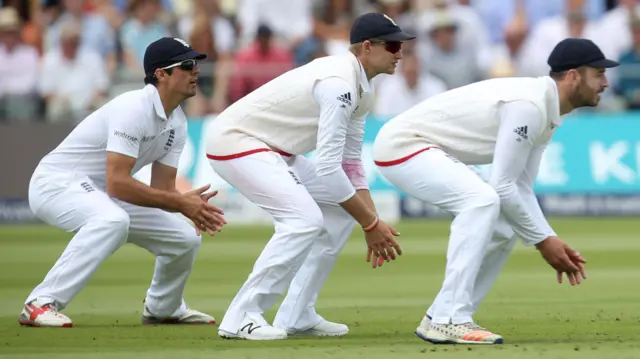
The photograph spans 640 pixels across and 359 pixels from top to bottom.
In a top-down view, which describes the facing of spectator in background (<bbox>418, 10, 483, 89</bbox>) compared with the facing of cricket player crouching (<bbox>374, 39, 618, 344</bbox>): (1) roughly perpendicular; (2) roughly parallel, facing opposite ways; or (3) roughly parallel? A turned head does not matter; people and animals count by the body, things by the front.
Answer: roughly perpendicular

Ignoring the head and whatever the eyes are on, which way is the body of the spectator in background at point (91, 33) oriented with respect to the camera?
toward the camera

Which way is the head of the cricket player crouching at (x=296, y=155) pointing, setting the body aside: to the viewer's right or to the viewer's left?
to the viewer's right

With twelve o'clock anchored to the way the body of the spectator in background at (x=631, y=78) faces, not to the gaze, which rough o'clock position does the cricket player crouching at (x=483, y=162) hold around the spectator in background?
The cricket player crouching is roughly at 12 o'clock from the spectator in background.

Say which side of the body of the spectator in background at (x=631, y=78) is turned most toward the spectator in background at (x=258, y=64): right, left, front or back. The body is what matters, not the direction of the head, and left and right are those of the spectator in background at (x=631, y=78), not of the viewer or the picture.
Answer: right

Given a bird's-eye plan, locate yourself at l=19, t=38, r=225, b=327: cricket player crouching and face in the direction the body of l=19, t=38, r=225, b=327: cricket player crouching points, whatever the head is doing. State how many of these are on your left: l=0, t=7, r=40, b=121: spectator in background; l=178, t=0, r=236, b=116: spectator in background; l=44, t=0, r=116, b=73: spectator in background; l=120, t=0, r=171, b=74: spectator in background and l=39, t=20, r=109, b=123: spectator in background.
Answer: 5

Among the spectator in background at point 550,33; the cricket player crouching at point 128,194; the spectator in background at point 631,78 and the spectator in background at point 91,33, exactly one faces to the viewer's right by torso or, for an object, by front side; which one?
the cricket player crouching

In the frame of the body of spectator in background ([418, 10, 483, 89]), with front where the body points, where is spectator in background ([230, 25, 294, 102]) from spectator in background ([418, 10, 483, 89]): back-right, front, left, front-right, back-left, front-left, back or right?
right

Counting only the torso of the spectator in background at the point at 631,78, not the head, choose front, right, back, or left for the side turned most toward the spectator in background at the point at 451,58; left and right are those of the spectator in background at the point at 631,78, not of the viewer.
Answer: right

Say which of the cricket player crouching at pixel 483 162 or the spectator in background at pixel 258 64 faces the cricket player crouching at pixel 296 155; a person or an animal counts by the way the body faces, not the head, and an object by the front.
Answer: the spectator in background

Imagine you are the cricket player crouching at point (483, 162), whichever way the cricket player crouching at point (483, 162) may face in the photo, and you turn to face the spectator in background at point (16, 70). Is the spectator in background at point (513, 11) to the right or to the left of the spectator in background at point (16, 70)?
right

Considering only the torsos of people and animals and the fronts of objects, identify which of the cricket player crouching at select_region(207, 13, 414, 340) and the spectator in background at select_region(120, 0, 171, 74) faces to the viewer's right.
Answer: the cricket player crouching

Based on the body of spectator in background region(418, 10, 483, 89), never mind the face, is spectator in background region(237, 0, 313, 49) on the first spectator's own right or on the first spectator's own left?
on the first spectator's own right

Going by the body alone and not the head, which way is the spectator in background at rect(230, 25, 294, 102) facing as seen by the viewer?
toward the camera

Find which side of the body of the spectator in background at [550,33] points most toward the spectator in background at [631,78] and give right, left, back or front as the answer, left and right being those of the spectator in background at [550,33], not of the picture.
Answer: left

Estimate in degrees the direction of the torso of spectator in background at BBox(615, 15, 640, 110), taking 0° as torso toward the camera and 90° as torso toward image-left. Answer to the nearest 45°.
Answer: approximately 0°

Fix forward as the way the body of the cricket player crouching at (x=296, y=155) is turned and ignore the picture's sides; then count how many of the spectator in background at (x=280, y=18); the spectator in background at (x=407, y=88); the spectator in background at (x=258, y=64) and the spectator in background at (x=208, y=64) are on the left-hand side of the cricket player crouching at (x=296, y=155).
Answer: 4
